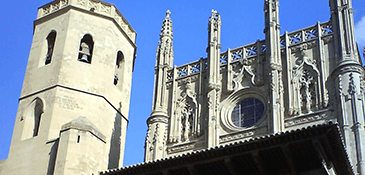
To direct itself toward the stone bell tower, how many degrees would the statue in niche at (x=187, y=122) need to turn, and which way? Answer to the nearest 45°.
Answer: approximately 45° to its right

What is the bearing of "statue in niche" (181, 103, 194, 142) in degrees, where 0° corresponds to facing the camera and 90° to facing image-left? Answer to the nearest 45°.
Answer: approximately 45°

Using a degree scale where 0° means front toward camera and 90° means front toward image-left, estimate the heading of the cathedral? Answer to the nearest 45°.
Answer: approximately 45°

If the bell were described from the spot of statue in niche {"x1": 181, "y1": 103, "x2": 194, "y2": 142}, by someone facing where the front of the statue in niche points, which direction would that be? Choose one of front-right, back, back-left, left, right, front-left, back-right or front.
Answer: front-right
